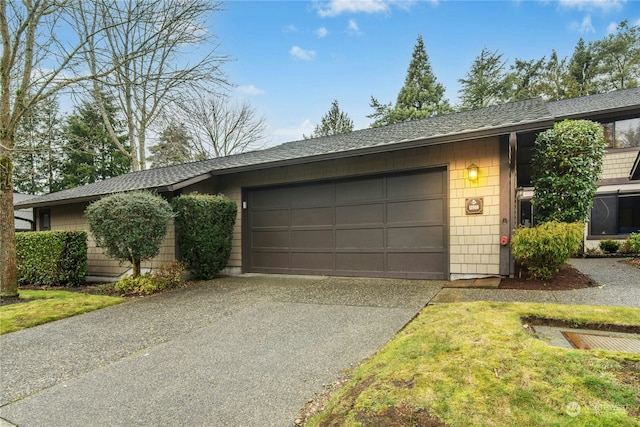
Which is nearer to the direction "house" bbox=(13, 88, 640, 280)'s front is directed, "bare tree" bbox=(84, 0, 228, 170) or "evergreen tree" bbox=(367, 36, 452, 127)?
the bare tree

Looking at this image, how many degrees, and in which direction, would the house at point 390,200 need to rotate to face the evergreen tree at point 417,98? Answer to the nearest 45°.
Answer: approximately 135° to its right

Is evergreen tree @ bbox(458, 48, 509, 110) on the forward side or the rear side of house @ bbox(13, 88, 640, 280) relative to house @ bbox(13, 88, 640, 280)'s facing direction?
on the rear side

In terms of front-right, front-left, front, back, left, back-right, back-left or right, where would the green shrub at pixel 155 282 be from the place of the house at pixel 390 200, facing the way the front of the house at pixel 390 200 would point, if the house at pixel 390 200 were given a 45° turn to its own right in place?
front

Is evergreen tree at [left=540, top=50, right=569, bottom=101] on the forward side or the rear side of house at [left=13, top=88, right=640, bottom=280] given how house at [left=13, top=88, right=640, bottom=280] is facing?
on the rear side

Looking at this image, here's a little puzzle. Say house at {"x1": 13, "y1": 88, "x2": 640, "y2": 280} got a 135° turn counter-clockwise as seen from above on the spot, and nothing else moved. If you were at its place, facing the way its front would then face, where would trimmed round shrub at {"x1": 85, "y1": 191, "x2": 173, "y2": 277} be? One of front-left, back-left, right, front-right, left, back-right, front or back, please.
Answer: back

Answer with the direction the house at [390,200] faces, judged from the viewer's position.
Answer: facing the viewer and to the left of the viewer

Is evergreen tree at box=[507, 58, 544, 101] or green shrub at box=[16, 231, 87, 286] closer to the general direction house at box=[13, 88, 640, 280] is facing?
the green shrub

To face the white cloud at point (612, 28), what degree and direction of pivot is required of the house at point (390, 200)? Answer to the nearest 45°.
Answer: approximately 180°

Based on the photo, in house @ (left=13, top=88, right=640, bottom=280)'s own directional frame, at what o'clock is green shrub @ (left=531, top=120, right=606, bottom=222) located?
The green shrub is roughly at 8 o'clock from the house.

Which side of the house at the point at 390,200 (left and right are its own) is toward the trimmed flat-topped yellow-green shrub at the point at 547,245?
left

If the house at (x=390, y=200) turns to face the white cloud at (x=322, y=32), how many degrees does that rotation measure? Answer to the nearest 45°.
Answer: approximately 135° to its right
